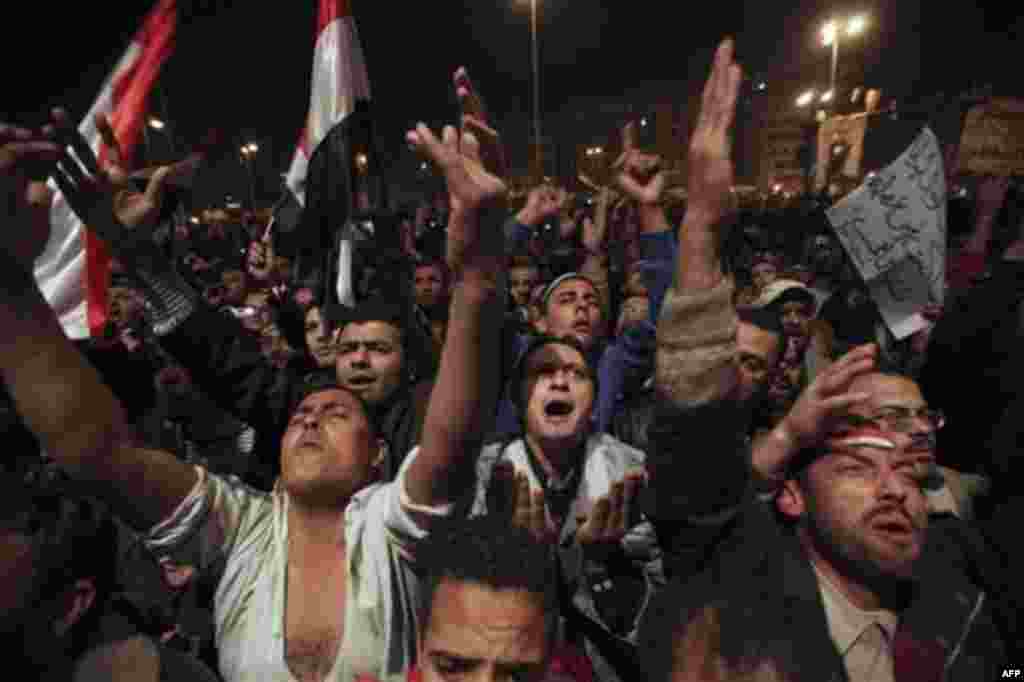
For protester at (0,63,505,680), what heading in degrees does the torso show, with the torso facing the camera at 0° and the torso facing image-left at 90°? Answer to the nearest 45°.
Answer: approximately 0°

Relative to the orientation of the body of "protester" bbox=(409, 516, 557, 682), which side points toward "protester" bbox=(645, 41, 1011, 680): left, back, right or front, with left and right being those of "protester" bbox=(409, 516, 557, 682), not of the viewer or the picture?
left

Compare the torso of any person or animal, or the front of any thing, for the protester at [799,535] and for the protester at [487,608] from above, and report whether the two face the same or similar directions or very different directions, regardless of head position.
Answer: same or similar directions

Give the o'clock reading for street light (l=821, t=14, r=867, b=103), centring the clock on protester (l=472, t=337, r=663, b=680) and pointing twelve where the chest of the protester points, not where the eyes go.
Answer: The street light is roughly at 7 o'clock from the protester.

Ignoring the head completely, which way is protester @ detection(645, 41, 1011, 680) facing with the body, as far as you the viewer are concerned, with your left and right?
facing the viewer and to the right of the viewer

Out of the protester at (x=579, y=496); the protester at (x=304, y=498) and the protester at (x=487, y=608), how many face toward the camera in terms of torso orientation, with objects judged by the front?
3

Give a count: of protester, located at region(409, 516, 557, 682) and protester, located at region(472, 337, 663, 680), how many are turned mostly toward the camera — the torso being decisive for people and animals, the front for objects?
2

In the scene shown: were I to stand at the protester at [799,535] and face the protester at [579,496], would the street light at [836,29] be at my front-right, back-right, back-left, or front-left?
front-right

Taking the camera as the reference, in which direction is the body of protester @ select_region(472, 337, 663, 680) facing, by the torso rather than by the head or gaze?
toward the camera

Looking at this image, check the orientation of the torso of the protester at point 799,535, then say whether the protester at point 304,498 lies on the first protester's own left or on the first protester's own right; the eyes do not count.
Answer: on the first protester's own right

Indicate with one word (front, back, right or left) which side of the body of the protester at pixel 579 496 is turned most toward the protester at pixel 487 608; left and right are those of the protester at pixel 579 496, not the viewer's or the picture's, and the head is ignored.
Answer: front
